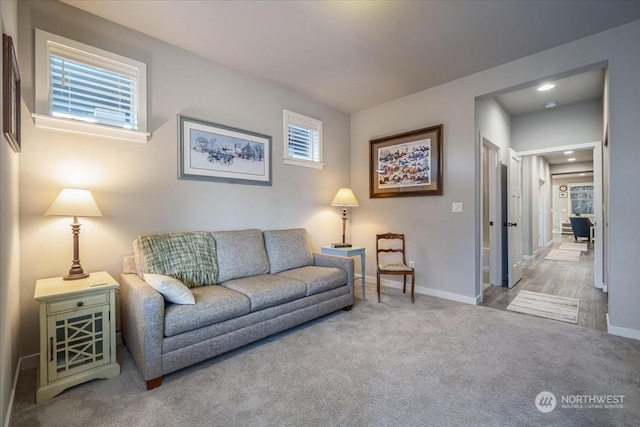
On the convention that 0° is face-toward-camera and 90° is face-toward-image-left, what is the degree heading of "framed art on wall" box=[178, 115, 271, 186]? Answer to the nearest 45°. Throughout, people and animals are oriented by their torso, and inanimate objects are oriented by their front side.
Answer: approximately 315°

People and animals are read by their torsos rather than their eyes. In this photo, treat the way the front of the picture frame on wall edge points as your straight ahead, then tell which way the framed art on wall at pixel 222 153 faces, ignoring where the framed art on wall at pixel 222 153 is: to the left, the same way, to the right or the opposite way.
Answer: to the right

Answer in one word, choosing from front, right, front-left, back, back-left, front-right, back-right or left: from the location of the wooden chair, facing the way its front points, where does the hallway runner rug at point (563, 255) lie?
back-left

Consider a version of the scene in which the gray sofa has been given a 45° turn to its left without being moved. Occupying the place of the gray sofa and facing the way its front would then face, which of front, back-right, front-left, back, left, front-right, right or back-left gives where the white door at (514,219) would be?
front

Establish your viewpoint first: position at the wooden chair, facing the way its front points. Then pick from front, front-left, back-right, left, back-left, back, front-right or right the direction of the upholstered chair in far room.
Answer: back-left

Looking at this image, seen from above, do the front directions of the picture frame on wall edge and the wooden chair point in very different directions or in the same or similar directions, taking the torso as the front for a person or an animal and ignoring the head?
very different directions

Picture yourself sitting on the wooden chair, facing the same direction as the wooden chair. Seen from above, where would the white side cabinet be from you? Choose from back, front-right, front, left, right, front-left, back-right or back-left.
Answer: front-right

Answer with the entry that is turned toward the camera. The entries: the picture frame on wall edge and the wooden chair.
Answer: the wooden chair

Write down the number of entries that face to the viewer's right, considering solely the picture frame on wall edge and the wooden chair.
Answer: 1

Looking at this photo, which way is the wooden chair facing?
toward the camera

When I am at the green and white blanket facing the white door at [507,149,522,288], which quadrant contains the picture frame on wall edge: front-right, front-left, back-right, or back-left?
back-right

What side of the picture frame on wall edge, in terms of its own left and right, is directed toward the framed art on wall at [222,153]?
front

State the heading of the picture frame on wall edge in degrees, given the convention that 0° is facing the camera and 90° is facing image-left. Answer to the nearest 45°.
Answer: approximately 270°

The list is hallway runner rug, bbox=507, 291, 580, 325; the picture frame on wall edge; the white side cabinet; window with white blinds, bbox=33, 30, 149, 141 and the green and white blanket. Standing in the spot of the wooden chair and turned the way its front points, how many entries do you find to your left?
1

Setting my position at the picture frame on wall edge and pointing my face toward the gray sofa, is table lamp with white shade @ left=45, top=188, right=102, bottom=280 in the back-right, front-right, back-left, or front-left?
front-left
